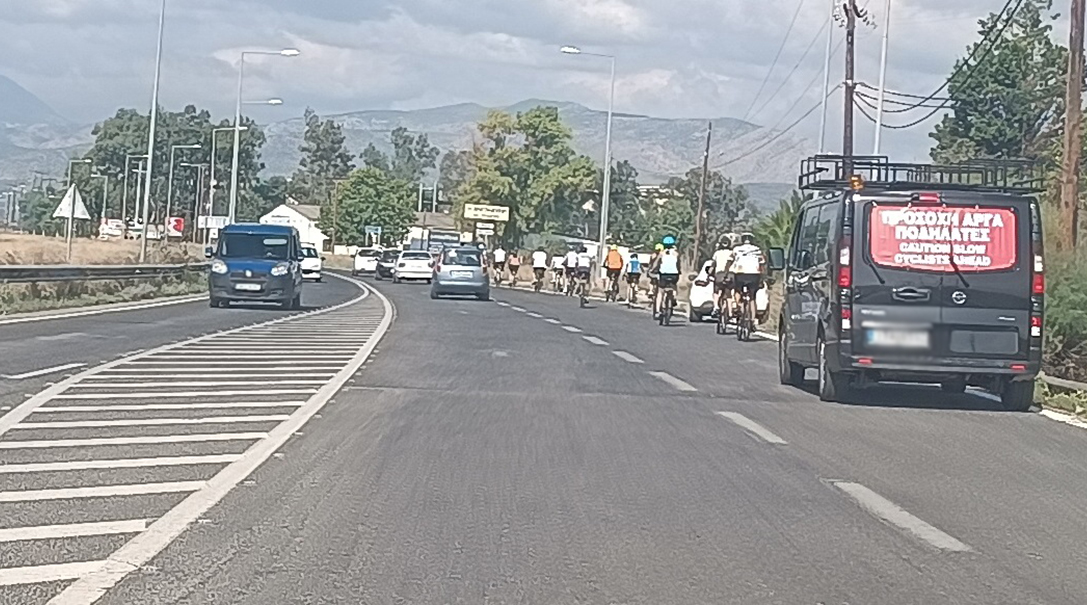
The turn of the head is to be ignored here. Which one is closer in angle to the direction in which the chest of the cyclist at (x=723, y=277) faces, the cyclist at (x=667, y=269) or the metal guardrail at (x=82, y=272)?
the cyclist

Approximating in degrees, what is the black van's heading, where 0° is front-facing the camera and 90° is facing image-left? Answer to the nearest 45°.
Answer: approximately 180°

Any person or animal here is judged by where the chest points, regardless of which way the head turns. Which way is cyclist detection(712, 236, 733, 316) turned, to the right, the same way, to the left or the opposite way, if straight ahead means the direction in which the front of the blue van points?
the opposite way

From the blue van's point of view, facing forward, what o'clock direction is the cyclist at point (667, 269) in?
The cyclist is roughly at 10 o'clock from the blue van.

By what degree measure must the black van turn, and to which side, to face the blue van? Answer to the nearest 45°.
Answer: approximately 45° to its left

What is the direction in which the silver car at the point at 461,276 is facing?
away from the camera

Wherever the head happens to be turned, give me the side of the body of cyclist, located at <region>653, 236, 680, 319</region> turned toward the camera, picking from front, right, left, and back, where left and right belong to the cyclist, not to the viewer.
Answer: back

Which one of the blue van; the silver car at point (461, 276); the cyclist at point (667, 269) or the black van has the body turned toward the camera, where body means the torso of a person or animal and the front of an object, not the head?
the blue van

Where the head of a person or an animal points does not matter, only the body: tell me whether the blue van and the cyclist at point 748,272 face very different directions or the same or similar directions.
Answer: very different directions

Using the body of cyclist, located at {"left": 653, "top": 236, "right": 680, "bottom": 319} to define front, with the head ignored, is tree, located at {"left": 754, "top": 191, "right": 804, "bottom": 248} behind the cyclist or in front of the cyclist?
in front

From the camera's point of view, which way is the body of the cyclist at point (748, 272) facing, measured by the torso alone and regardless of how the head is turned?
away from the camera

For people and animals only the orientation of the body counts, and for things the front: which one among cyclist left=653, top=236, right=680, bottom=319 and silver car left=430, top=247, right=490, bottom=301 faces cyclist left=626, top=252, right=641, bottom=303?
cyclist left=653, top=236, right=680, bottom=319

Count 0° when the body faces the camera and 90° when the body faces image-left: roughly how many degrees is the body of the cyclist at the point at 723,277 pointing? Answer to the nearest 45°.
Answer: approximately 180°
